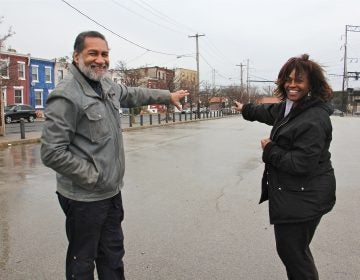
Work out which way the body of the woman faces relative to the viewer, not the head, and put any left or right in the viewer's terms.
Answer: facing the viewer and to the left of the viewer

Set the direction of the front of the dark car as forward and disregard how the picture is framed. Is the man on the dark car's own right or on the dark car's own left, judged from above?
on the dark car's own left

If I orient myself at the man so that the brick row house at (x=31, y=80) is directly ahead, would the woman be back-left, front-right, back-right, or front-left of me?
back-right

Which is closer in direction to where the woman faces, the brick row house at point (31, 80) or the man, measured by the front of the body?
the man

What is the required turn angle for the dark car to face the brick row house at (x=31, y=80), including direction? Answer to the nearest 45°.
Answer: approximately 135° to its right

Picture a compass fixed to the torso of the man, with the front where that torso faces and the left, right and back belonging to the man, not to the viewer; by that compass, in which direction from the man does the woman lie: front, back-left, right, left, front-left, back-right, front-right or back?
front-left

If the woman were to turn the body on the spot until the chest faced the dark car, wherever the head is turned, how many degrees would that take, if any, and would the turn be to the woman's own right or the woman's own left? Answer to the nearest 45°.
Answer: approximately 90° to the woman's own right

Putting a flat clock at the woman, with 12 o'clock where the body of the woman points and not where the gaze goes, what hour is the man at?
The man is roughly at 1 o'clock from the woman.

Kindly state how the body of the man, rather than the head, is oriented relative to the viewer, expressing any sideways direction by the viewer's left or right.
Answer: facing the viewer and to the right of the viewer

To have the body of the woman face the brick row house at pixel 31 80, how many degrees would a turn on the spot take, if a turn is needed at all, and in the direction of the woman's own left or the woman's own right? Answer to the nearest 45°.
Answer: approximately 90° to the woman's own right

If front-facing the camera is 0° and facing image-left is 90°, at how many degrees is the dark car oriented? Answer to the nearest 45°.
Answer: approximately 45°
